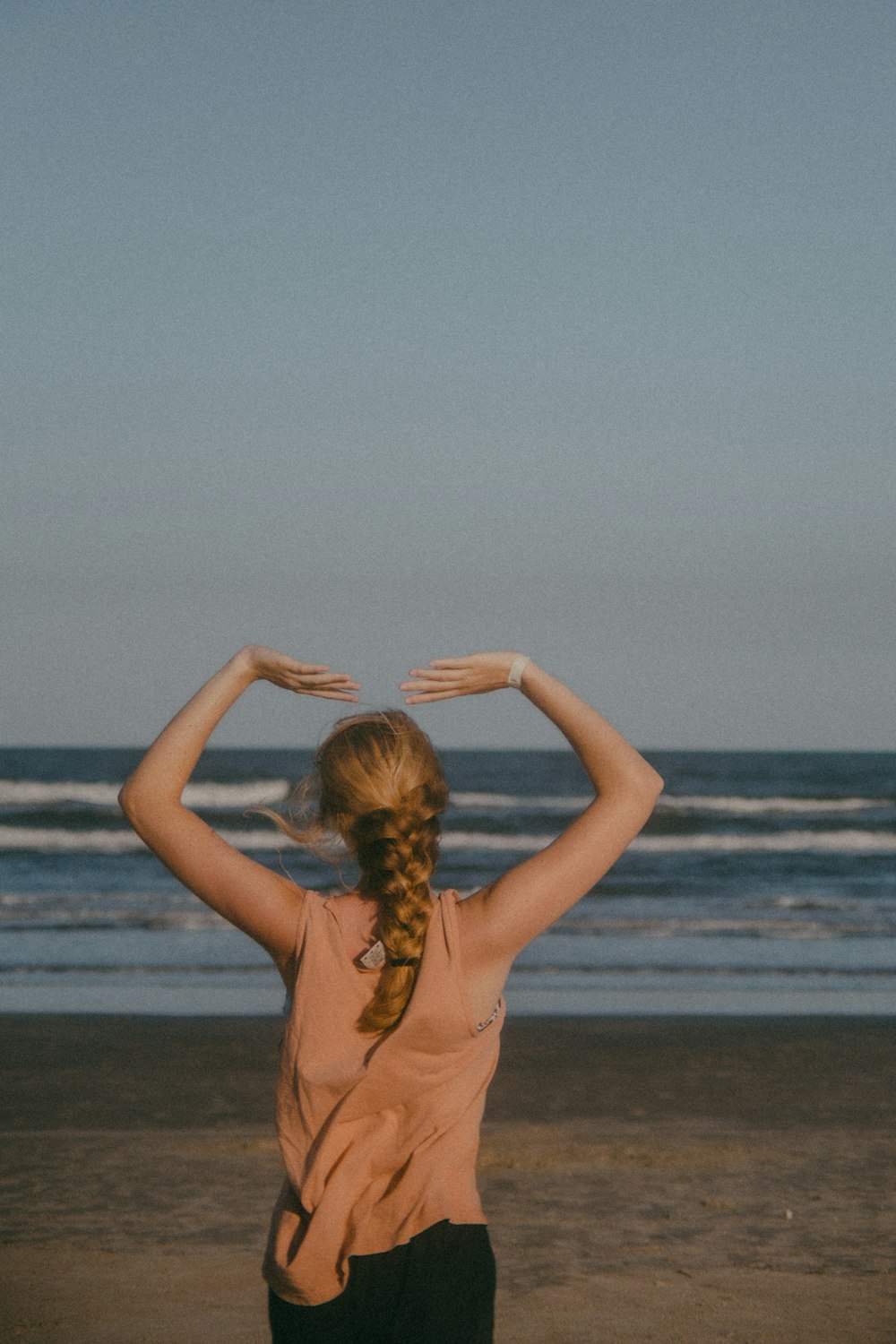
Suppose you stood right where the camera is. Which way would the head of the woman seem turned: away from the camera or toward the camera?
away from the camera

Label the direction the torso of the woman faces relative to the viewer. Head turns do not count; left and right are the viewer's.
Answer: facing away from the viewer
